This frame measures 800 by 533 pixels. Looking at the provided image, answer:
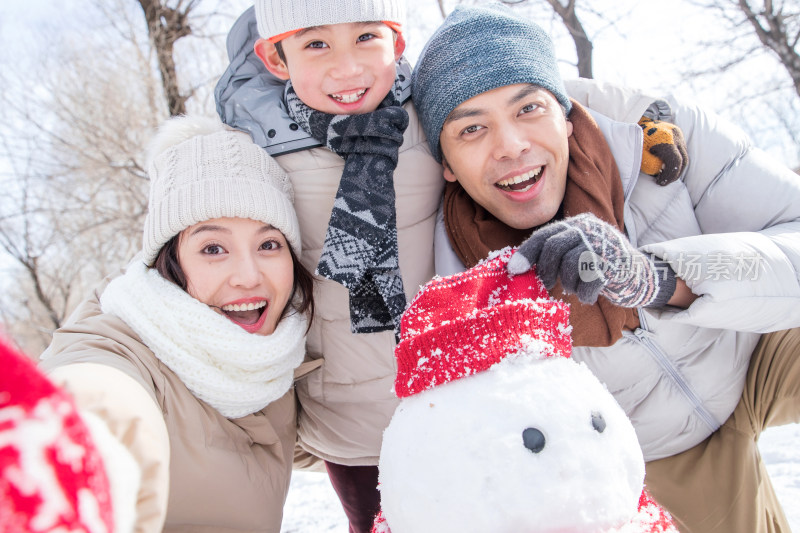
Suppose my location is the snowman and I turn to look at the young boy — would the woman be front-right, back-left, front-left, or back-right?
front-left

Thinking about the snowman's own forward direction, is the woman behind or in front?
behind

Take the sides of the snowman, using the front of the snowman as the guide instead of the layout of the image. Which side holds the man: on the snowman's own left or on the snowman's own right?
on the snowman's own left

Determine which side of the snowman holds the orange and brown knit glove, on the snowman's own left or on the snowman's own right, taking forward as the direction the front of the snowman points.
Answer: on the snowman's own left

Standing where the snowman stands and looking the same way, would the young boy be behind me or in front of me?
behind

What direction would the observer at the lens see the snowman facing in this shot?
facing the viewer and to the right of the viewer
